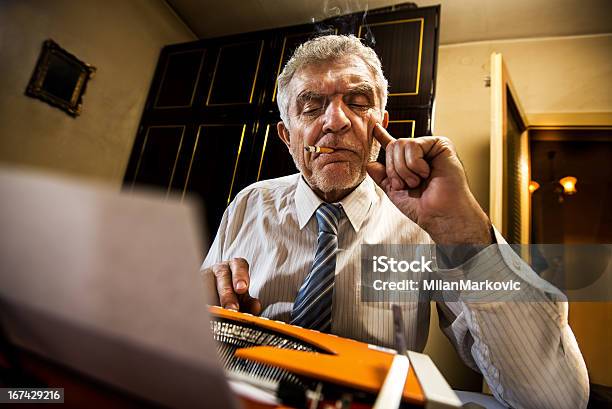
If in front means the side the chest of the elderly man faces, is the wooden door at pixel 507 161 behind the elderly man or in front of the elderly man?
behind

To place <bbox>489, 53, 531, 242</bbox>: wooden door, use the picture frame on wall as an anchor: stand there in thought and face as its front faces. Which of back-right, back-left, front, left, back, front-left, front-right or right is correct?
front

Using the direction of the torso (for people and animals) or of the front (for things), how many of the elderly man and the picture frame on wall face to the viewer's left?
0

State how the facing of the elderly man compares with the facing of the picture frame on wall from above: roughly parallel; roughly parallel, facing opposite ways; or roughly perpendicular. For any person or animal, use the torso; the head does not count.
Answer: roughly perpendicular

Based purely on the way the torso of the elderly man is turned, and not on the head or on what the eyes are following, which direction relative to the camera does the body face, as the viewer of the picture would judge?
toward the camera

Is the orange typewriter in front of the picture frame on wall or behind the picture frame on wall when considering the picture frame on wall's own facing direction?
in front

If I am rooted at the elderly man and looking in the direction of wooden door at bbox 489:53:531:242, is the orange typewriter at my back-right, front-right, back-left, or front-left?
back-right

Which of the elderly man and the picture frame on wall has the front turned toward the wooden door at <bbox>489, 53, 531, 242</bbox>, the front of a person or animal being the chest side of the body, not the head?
the picture frame on wall

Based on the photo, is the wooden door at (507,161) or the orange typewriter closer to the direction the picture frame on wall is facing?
the wooden door

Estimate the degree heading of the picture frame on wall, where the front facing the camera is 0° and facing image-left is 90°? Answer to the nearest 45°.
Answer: approximately 315°
